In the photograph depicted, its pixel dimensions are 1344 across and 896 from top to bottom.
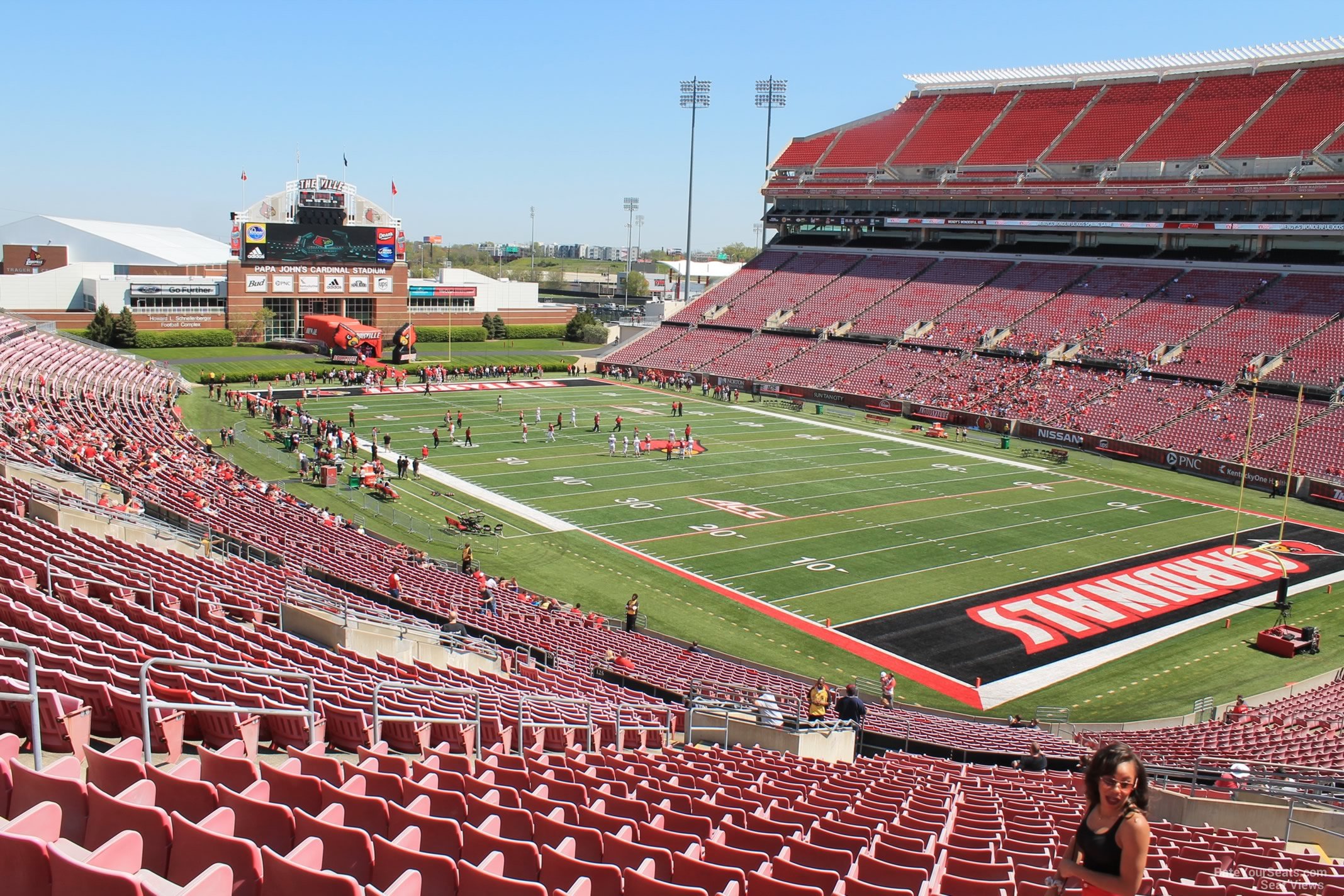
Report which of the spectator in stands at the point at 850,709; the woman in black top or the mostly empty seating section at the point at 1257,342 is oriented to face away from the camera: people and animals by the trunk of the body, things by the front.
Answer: the spectator in stands

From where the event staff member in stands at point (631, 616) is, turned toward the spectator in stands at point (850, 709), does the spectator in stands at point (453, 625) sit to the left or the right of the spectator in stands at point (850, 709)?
right

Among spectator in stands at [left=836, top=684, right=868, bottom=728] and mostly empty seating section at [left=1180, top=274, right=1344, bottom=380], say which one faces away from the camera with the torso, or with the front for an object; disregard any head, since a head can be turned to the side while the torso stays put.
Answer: the spectator in stands

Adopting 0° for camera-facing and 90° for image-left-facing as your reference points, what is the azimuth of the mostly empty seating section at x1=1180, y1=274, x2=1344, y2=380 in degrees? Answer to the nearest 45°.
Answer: approximately 45°

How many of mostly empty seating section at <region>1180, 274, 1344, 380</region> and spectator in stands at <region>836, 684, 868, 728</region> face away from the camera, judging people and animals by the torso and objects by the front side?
1

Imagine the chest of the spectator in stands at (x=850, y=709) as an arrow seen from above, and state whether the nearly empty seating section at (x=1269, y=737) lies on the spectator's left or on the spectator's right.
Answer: on the spectator's right

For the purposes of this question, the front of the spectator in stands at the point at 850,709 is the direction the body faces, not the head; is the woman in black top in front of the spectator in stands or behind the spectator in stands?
behind

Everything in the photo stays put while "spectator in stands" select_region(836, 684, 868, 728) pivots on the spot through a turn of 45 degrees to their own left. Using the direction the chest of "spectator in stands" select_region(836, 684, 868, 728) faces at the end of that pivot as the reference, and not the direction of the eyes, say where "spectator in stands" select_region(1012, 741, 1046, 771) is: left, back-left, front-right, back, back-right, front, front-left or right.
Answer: back-right

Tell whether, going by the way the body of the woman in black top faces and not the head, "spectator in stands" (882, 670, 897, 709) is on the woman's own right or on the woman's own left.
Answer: on the woman's own right

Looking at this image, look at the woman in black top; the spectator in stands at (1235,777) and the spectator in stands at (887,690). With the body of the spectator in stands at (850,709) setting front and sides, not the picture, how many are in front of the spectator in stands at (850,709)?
1

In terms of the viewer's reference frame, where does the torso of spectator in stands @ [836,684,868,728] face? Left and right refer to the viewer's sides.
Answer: facing away from the viewer
